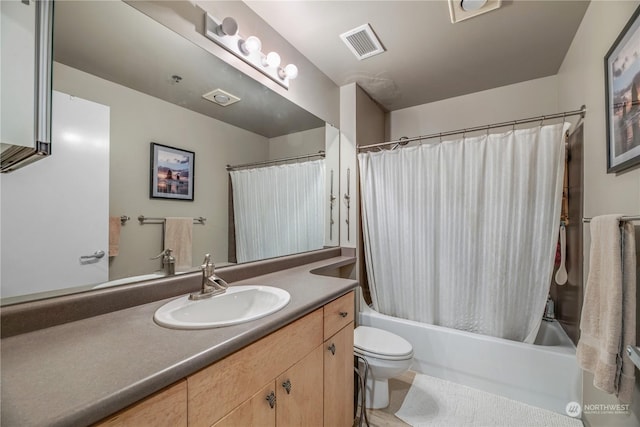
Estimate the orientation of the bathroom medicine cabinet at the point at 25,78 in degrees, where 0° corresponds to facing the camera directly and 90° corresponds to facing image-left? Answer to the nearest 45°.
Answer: approximately 315°

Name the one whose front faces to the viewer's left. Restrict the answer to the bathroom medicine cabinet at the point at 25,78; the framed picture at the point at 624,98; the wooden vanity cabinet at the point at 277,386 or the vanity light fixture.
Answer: the framed picture

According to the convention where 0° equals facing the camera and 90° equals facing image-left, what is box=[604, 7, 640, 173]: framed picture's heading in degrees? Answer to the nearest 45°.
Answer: approximately 90°
